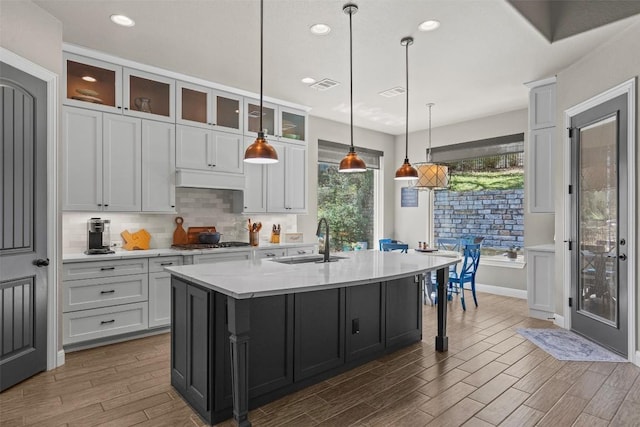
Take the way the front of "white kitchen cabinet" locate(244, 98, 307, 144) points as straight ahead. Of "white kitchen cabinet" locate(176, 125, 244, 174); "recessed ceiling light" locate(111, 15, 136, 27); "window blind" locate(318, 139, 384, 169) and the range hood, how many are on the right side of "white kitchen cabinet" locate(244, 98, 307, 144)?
3

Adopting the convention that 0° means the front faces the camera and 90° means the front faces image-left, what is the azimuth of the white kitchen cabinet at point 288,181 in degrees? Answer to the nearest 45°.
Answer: approximately 315°

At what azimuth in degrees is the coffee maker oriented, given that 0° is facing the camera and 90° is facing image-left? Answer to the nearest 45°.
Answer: approximately 0°

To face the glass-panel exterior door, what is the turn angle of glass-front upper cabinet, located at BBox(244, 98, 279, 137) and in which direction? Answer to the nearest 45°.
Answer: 0° — it already faces it

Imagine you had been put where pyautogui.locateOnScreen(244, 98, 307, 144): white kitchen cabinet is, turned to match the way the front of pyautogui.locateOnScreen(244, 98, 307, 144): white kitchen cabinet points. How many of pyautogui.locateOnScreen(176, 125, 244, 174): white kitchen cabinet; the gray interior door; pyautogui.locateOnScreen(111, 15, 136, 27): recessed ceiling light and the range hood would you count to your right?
4

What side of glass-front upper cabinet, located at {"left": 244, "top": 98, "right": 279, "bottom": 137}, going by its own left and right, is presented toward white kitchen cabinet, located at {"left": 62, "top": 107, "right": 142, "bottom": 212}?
right

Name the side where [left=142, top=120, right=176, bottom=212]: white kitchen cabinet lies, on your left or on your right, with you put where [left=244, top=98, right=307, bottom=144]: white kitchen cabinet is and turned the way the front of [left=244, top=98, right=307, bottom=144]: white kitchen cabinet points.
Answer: on your right

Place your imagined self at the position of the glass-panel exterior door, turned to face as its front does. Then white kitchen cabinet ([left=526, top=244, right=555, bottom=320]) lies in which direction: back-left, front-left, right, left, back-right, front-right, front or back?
right

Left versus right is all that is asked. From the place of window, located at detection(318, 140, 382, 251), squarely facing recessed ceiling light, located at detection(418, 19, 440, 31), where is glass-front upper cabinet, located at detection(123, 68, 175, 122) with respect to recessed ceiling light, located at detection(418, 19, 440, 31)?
right

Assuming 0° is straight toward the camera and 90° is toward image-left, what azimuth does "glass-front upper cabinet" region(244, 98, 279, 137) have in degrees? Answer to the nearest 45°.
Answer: approximately 315°
